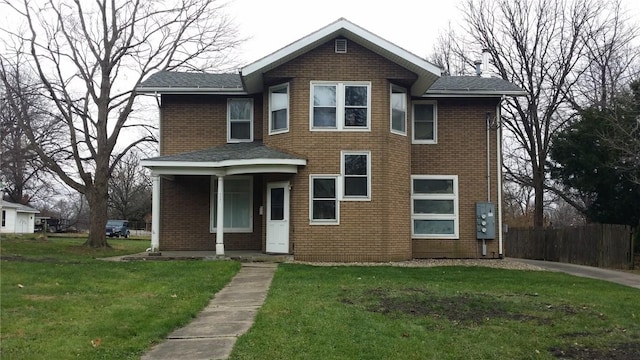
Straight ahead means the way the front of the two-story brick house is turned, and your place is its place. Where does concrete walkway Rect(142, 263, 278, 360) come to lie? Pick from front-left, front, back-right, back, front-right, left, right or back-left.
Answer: front

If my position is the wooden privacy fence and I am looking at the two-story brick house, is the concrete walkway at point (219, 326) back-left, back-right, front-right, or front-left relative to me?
front-left

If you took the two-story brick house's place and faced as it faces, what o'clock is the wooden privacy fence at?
The wooden privacy fence is roughly at 8 o'clock from the two-story brick house.

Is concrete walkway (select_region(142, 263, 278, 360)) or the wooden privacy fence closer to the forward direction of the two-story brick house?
the concrete walkway

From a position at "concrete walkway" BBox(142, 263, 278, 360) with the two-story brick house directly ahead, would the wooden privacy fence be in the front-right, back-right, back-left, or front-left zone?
front-right

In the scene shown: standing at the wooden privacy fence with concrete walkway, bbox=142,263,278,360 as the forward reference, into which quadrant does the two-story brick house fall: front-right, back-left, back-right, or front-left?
front-right

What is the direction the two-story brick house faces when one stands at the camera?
facing the viewer

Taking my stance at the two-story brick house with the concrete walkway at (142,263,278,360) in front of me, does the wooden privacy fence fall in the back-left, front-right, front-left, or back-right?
back-left

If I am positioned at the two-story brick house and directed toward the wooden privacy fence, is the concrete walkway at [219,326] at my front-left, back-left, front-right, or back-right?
back-right

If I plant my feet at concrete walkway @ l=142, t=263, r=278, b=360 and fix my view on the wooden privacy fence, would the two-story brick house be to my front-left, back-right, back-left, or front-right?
front-left
